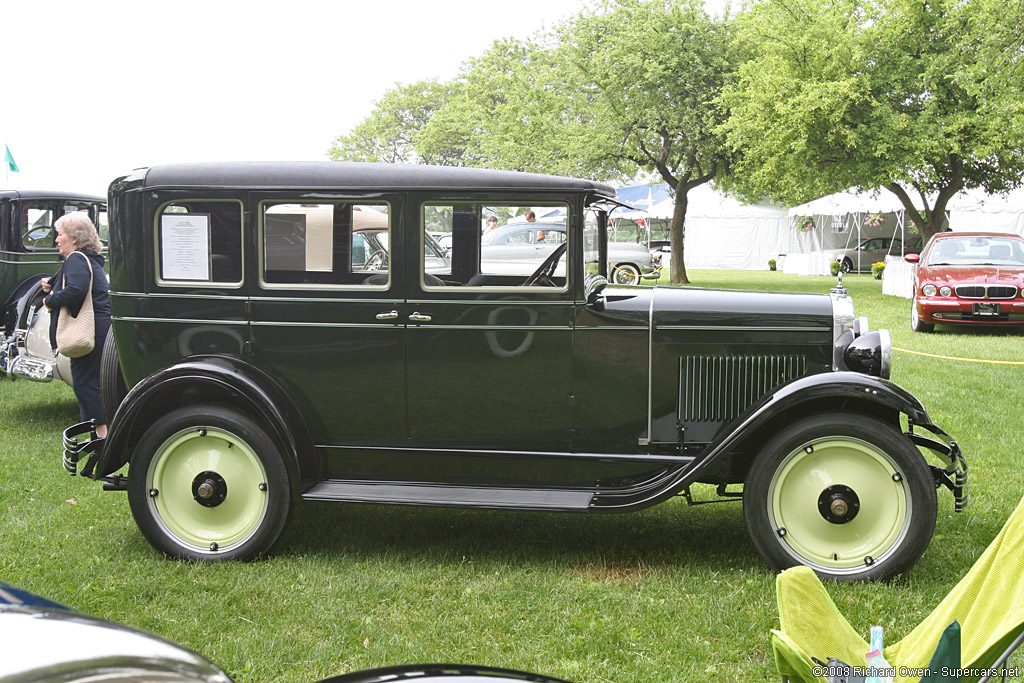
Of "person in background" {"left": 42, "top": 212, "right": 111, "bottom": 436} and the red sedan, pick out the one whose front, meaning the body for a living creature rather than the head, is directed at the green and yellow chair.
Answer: the red sedan

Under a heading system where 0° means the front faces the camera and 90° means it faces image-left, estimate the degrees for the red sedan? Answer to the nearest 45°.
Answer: approximately 0°

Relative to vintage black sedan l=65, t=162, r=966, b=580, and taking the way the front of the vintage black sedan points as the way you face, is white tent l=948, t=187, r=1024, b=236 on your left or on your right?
on your left

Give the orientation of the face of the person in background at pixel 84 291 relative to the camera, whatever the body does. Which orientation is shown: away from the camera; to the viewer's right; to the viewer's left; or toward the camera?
to the viewer's left

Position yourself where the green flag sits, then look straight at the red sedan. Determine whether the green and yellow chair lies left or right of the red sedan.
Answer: right

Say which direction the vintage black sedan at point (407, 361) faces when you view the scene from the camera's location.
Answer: facing to the right of the viewer

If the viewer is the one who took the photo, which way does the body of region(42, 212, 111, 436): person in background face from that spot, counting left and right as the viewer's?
facing to the left of the viewer

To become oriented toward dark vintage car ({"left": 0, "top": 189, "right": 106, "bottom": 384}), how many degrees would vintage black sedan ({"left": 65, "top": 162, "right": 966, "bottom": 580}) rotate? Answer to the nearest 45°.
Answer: approximately 135° to its left

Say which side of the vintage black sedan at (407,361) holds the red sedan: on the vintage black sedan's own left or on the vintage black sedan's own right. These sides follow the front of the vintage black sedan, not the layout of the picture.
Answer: on the vintage black sedan's own left

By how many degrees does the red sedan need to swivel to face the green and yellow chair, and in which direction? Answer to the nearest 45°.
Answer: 0° — it already faces it

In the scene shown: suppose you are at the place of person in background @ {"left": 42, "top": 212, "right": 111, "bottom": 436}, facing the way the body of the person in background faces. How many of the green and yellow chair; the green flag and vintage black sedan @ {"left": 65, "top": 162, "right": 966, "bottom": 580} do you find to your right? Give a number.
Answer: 1
